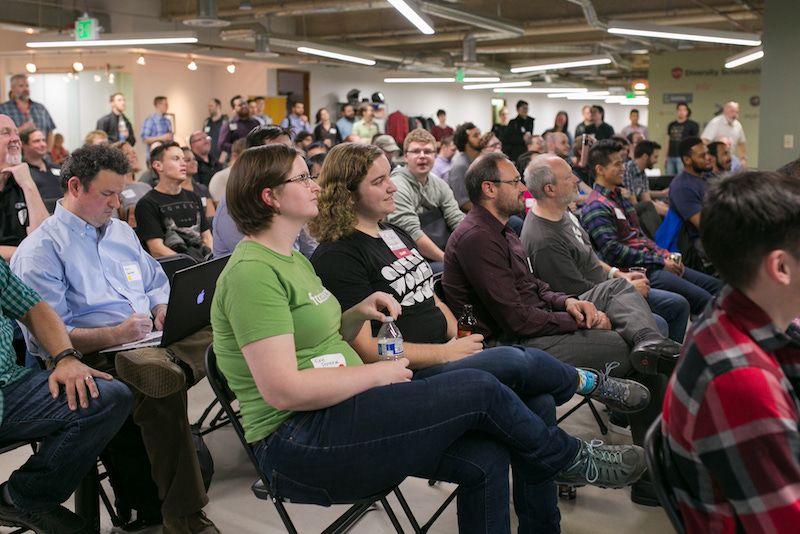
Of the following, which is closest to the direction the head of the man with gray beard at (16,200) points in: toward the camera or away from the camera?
toward the camera

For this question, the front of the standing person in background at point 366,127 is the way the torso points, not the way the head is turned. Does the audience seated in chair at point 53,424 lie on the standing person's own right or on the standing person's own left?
on the standing person's own right

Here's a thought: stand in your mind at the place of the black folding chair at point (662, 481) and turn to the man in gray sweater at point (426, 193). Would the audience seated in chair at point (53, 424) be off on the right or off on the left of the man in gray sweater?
left

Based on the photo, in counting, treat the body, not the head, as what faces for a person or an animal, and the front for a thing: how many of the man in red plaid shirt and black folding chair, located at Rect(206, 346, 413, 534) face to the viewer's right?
2

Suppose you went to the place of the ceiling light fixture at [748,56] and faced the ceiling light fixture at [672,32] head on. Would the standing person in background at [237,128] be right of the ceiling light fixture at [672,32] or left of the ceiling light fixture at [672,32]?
right

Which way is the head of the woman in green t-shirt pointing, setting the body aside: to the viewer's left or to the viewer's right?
to the viewer's right

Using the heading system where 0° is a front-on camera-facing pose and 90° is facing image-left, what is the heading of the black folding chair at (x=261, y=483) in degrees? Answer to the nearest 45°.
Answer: approximately 270°

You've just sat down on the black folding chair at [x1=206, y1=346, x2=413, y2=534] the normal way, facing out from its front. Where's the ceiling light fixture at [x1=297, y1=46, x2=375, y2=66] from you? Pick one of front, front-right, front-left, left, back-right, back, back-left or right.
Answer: left

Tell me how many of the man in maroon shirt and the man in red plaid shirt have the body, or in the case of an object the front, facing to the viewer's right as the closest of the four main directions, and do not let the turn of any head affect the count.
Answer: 2

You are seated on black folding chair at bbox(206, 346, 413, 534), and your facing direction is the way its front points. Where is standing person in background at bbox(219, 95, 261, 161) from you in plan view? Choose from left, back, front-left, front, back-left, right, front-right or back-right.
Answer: left

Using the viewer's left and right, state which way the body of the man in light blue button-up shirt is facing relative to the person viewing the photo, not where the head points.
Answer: facing the viewer and to the right of the viewer

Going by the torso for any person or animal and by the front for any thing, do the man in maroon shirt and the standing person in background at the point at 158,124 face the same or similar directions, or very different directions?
same or similar directions

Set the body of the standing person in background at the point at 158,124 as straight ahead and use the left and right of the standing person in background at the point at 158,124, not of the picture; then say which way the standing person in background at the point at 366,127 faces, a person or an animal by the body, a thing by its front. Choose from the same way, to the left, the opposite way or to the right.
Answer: the same way

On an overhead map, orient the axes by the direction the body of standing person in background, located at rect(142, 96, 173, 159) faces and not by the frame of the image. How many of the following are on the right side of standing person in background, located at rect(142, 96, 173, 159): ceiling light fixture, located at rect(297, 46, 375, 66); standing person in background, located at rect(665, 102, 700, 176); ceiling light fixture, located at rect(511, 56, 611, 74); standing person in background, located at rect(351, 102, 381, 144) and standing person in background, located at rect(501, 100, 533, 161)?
0

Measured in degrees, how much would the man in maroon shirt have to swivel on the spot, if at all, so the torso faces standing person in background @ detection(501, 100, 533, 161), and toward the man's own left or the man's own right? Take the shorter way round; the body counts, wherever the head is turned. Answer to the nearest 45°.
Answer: approximately 90° to the man's own left

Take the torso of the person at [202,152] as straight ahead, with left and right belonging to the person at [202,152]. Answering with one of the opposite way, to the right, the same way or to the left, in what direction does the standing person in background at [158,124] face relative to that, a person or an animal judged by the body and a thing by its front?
the same way

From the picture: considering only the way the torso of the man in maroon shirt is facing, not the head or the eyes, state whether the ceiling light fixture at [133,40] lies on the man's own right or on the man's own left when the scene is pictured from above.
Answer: on the man's own left

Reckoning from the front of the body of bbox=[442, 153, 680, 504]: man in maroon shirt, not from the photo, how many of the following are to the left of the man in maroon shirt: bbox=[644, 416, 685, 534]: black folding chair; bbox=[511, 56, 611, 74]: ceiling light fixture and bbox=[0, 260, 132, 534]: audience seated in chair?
1

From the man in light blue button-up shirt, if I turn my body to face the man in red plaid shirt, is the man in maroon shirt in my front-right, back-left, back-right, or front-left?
front-left
